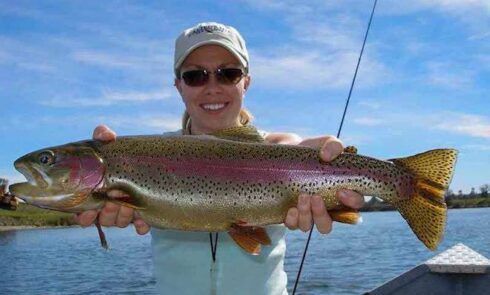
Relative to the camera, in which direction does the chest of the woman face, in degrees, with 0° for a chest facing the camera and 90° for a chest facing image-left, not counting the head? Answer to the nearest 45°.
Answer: approximately 0°
